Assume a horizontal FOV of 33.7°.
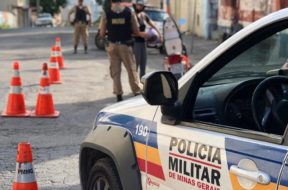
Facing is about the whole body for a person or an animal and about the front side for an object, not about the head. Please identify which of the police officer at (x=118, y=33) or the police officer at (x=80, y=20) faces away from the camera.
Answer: the police officer at (x=118, y=33)

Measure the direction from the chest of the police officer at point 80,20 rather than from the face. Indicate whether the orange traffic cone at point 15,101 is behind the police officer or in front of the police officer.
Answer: in front

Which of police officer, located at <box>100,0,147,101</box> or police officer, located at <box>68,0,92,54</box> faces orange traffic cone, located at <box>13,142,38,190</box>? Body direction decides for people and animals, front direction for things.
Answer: police officer, located at <box>68,0,92,54</box>

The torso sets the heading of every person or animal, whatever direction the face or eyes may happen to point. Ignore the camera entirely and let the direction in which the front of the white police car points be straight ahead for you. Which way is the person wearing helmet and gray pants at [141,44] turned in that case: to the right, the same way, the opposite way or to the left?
to the left

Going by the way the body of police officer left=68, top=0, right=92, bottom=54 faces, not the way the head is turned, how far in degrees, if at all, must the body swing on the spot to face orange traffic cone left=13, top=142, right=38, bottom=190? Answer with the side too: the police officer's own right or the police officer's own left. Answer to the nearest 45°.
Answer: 0° — they already face it

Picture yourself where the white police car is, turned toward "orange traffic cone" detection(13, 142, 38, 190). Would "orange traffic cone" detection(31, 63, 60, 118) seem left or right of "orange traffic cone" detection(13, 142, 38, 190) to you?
right

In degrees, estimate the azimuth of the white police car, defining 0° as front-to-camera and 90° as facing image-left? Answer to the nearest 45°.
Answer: approximately 135°

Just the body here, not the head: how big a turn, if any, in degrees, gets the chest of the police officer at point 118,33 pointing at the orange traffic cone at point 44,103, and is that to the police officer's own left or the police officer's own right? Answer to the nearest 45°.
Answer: approximately 135° to the police officer's own left

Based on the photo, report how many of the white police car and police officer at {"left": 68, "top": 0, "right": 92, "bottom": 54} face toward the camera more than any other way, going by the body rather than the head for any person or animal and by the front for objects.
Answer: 1

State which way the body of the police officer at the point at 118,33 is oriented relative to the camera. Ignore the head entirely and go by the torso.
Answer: away from the camera

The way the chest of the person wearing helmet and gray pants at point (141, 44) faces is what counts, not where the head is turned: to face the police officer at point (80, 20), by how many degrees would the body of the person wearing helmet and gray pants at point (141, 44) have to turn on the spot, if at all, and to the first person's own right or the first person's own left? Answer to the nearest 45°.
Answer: approximately 135° to the first person's own right

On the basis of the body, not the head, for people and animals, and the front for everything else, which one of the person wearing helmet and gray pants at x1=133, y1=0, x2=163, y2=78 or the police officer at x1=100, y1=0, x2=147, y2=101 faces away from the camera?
the police officer at x1=100, y1=0, x2=147, y2=101
